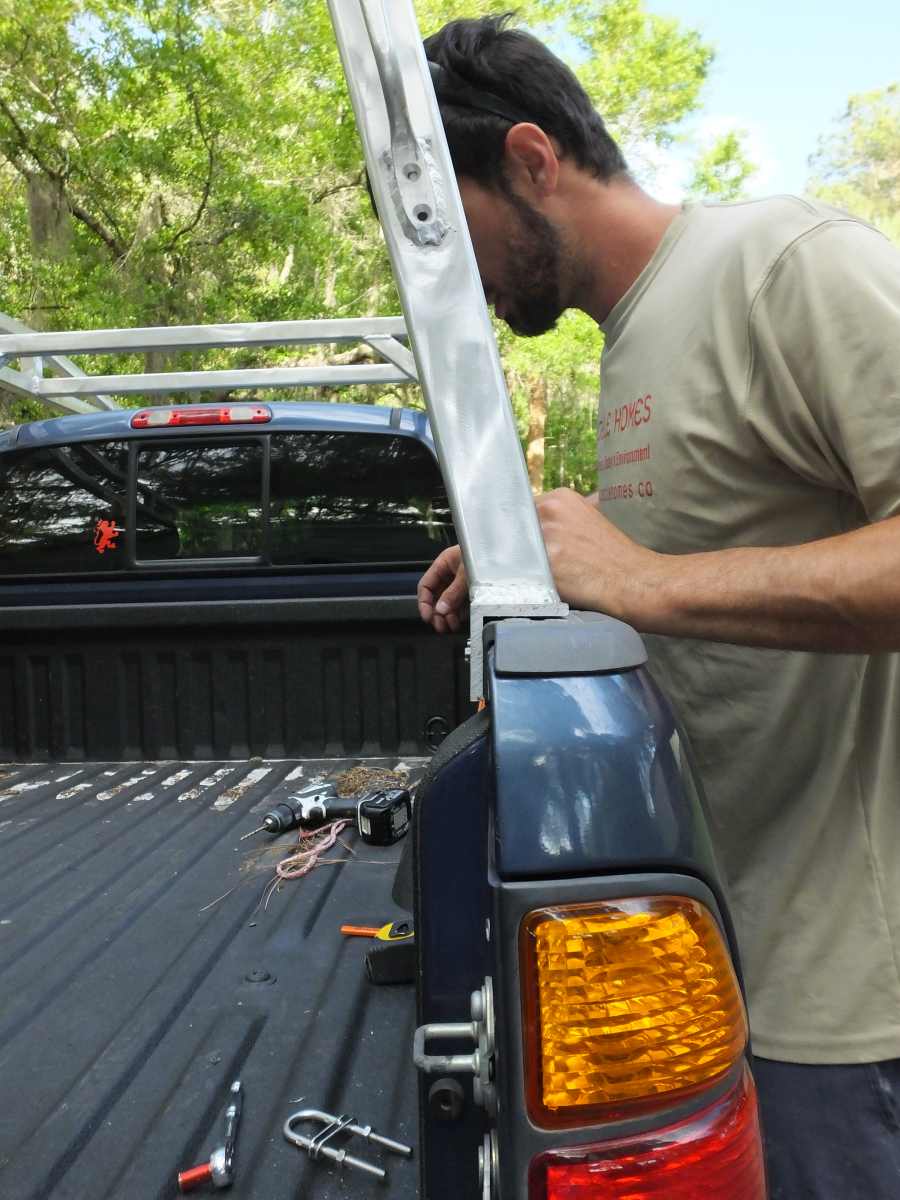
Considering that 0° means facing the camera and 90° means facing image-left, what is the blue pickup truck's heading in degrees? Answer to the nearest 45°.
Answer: approximately 180°

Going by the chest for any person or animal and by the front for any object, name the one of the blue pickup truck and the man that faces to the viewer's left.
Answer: the man

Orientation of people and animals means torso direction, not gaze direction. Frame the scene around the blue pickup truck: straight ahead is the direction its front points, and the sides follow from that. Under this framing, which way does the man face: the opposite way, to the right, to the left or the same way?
to the left

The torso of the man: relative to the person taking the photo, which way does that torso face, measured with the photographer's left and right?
facing to the left of the viewer

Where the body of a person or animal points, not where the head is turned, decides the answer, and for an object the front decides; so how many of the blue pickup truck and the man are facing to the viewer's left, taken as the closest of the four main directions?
1

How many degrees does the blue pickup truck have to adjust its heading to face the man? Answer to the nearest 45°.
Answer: approximately 135° to its right

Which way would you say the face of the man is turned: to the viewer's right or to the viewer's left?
to the viewer's left
